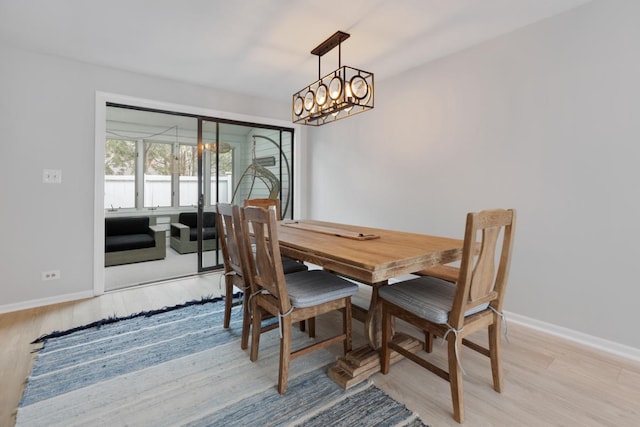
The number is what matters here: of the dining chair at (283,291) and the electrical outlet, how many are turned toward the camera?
1

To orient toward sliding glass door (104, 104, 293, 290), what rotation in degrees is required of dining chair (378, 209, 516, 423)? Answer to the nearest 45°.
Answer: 0° — it already faces it

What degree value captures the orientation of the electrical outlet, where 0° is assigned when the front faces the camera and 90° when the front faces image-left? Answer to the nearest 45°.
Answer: approximately 0°

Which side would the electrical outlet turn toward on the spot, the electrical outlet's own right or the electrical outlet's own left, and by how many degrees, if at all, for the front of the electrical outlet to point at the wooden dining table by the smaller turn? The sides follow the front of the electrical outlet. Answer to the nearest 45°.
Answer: approximately 45° to the electrical outlet's own left

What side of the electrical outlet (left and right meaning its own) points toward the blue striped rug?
front

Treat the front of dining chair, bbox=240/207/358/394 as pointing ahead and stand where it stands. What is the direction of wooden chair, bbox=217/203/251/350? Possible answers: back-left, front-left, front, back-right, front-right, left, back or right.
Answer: left

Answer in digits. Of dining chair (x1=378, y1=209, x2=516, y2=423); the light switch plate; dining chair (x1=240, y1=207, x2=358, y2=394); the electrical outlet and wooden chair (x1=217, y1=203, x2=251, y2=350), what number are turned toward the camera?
2

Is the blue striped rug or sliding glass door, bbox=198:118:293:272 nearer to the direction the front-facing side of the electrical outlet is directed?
the blue striped rug

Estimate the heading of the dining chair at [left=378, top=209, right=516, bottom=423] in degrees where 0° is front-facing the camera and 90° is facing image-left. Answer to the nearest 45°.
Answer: approximately 135°

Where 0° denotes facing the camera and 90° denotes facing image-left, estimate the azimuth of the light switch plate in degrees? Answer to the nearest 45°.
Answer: approximately 0°

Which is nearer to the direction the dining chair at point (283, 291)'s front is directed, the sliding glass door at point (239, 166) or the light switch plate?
the sliding glass door

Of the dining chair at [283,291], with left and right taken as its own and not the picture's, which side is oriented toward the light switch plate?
left

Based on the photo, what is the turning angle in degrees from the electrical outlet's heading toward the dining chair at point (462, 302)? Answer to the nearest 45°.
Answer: approximately 45° to its left

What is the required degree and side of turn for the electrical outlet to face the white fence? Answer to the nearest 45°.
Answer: approximately 135° to its left
